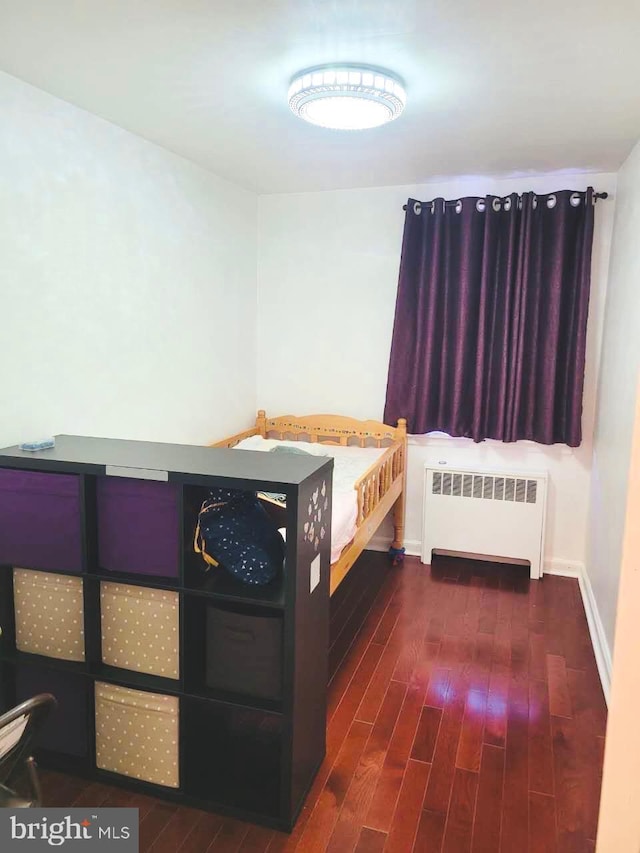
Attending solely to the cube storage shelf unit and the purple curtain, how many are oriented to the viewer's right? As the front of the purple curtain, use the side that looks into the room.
0

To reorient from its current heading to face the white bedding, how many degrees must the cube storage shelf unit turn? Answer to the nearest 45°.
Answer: approximately 180°

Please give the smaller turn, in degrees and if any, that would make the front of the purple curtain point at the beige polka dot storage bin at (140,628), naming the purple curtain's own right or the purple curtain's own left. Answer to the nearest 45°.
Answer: approximately 45° to the purple curtain's own right

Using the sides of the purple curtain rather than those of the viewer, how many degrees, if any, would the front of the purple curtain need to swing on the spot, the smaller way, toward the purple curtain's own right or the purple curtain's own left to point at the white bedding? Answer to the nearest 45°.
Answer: approximately 45° to the purple curtain's own right

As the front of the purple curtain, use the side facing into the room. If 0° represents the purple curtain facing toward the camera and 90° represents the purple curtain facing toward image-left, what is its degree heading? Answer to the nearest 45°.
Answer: approximately 0°

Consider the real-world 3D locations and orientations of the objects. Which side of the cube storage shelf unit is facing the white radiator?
back

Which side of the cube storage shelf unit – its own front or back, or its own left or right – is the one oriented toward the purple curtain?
back

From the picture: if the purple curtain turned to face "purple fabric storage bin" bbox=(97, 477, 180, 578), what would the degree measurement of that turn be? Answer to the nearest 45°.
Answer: approximately 45° to its right

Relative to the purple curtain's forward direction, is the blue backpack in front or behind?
in front

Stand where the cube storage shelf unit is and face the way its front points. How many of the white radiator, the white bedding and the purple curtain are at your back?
3

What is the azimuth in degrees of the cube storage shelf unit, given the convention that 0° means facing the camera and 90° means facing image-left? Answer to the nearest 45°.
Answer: approximately 45°
